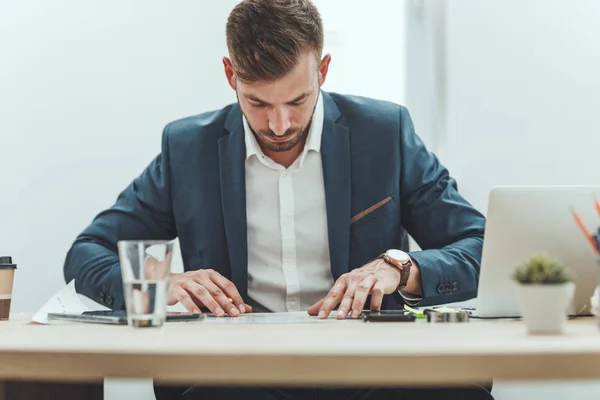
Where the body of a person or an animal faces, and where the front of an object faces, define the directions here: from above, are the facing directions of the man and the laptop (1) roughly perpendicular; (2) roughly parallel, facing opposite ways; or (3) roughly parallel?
roughly parallel, facing opposite ways

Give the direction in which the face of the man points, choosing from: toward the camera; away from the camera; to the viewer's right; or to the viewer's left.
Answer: toward the camera

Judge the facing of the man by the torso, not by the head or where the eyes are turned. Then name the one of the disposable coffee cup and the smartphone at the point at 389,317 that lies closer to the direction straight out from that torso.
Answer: the smartphone

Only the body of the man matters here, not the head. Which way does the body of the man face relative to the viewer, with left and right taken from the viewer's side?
facing the viewer

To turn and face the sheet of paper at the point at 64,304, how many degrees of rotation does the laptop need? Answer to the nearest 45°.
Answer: approximately 90° to its left

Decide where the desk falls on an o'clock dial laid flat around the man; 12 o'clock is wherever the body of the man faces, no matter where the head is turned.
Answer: The desk is roughly at 12 o'clock from the man.

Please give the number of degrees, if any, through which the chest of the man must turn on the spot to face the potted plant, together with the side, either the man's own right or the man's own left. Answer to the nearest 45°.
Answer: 0° — they already face it

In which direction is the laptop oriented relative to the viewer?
away from the camera

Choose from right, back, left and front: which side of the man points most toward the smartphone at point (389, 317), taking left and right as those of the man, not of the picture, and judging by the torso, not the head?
front

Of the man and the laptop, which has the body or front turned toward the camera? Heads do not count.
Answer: the man

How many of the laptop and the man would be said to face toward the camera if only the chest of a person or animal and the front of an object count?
1
